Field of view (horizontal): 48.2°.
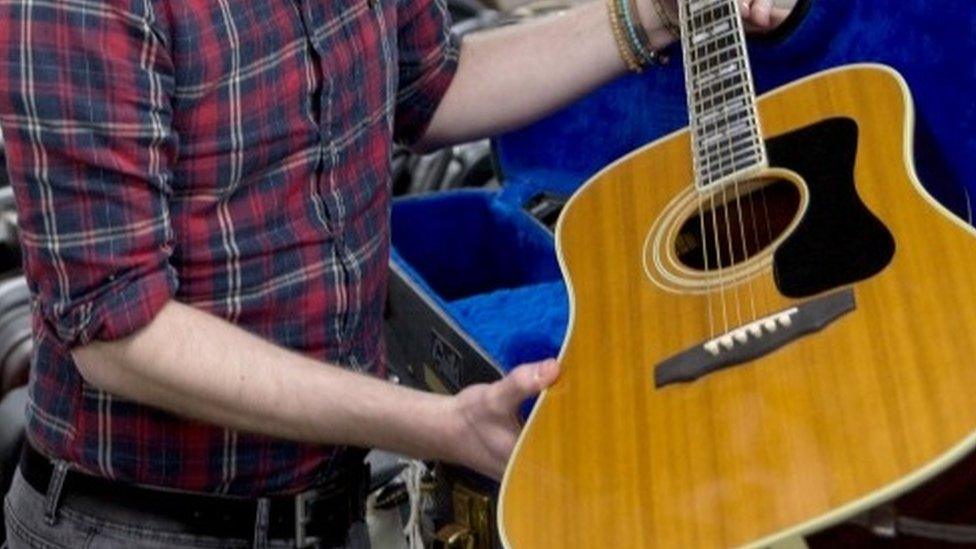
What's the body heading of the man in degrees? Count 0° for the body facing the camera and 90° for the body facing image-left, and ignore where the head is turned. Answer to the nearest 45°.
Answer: approximately 315°
